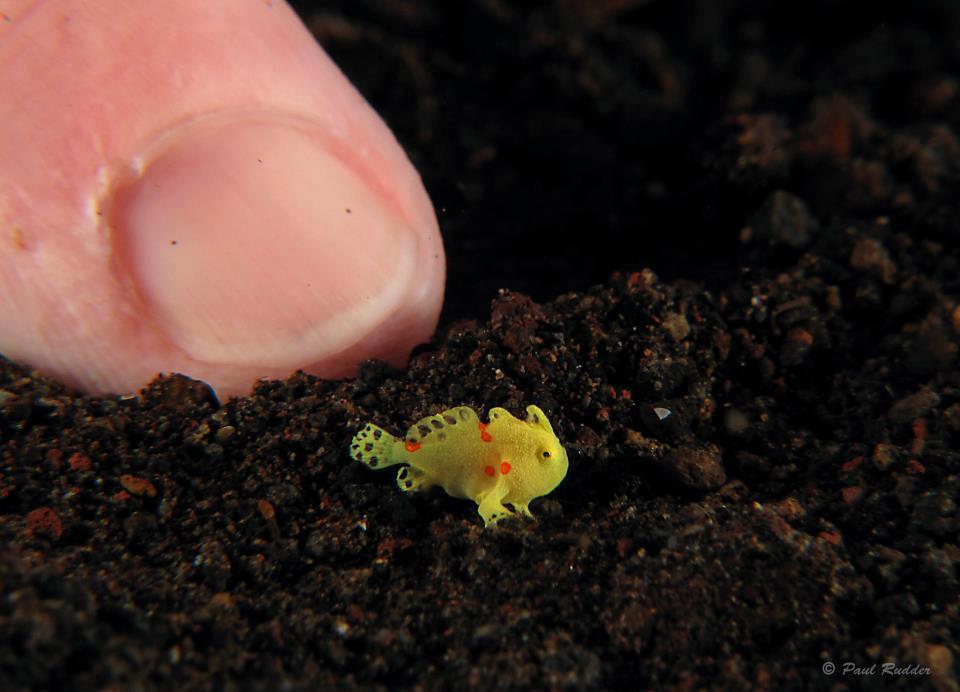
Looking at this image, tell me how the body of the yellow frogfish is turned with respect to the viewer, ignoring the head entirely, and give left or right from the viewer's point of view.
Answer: facing to the right of the viewer
